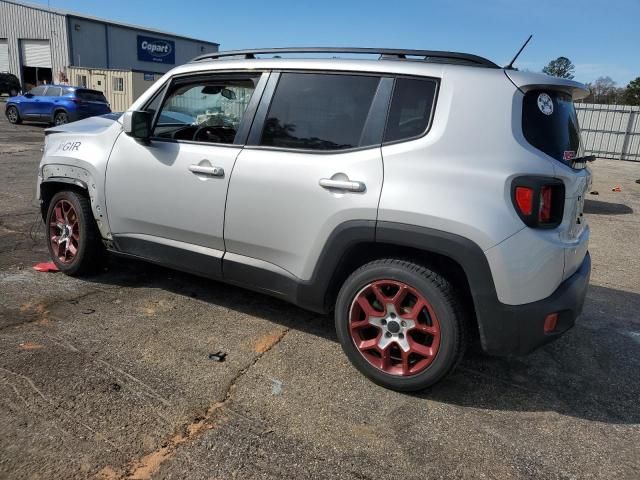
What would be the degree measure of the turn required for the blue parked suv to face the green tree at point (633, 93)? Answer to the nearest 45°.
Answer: approximately 135° to its right

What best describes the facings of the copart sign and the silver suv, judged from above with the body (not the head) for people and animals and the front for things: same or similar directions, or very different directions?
very different directions

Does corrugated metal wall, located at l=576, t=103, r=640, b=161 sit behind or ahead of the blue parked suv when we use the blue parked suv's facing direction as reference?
behind

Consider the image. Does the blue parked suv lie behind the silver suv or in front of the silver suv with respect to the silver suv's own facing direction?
in front

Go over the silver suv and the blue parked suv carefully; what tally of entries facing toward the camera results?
0

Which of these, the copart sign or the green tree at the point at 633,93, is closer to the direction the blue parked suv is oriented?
the copart sign

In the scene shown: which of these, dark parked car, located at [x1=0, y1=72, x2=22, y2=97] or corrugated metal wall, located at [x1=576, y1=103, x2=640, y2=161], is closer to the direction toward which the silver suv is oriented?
the dark parked car

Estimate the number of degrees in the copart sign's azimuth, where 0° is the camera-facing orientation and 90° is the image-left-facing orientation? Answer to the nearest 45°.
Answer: approximately 315°

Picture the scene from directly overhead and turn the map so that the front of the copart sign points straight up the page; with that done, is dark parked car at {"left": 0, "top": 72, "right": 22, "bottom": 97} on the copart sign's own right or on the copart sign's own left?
on the copart sign's own right

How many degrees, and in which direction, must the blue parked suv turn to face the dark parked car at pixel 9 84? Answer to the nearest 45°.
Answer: approximately 45° to its right

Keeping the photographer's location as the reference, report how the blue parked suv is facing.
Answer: facing away from the viewer and to the left of the viewer
